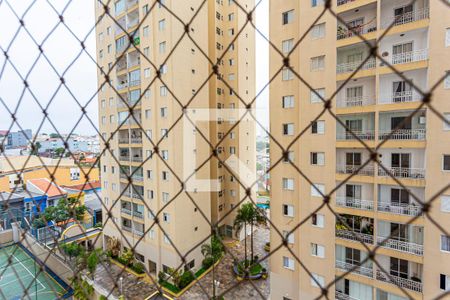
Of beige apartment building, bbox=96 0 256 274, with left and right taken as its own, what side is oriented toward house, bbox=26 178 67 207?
right

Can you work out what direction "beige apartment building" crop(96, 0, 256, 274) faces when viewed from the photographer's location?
facing the viewer and to the left of the viewer
